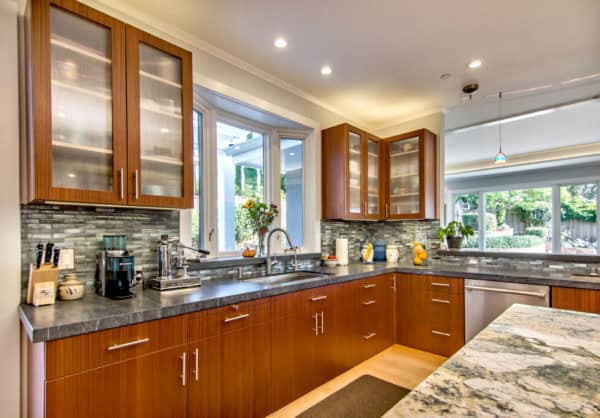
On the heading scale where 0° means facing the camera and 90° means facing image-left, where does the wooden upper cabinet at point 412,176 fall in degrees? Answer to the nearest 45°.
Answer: approximately 45°

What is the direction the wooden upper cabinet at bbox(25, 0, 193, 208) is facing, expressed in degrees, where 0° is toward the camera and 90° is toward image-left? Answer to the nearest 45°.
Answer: approximately 315°

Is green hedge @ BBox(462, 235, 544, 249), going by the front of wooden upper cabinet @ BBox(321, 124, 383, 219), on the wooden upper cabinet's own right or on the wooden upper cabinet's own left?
on the wooden upper cabinet's own left

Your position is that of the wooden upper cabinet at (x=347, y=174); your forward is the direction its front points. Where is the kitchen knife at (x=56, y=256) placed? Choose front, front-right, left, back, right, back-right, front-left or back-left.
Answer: right

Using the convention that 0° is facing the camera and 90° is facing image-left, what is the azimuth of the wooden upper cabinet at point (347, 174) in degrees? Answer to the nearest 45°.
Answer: approximately 315°

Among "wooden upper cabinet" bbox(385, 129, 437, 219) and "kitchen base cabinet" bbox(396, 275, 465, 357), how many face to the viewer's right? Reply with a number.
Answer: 0

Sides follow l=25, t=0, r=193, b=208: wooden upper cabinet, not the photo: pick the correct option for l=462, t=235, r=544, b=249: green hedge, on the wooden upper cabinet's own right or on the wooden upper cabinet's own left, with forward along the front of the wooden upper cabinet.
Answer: on the wooden upper cabinet's own left

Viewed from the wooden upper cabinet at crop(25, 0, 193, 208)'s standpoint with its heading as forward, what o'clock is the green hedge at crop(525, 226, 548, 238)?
The green hedge is roughly at 10 o'clock from the wooden upper cabinet.

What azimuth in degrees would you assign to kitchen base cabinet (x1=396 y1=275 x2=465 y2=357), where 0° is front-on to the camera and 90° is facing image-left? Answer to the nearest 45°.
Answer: approximately 45°

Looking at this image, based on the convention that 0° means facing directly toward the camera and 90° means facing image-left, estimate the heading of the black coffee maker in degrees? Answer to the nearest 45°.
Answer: approximately 315°

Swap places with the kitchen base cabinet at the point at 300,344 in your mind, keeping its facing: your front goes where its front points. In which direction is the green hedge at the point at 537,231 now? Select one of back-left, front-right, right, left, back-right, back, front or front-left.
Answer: left
